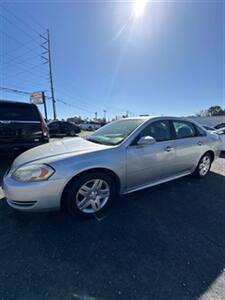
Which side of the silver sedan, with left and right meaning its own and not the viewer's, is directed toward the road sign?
right

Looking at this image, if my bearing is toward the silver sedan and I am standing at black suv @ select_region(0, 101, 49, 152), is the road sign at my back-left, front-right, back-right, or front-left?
back-left

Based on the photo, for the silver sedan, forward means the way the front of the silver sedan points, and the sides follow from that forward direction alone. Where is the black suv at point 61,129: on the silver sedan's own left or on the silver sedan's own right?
on the silver sedan's own right

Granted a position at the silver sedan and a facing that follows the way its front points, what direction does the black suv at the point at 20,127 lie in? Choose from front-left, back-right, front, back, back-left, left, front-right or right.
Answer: right

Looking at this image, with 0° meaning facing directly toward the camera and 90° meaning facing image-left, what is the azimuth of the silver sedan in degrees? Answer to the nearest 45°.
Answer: approximately 45°
